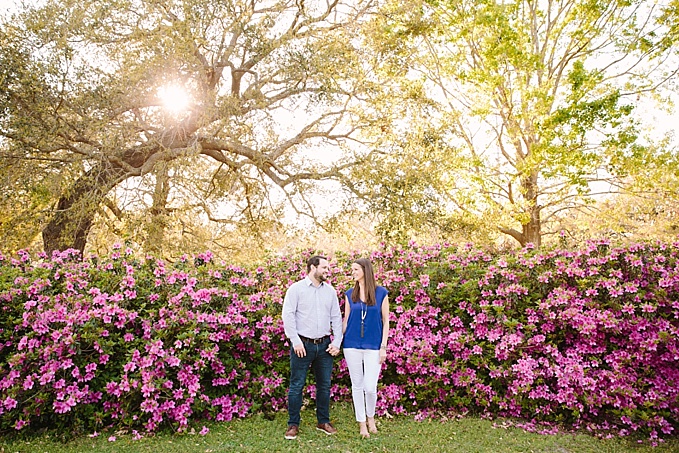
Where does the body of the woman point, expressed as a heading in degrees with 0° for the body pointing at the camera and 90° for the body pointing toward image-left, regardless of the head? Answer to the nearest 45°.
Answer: approximately 0°

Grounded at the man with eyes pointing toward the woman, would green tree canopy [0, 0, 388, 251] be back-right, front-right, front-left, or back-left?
back-left

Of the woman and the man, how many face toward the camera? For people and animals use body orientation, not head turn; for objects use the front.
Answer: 2

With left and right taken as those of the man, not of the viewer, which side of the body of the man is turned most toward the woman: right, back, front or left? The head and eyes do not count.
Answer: left

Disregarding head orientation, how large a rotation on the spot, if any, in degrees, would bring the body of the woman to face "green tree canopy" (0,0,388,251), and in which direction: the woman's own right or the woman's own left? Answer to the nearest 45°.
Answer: approximately 135° to the woman's own right

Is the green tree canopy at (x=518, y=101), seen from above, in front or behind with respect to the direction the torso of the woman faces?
behind

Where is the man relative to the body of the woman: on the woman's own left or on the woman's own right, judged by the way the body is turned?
on the woman's own right
